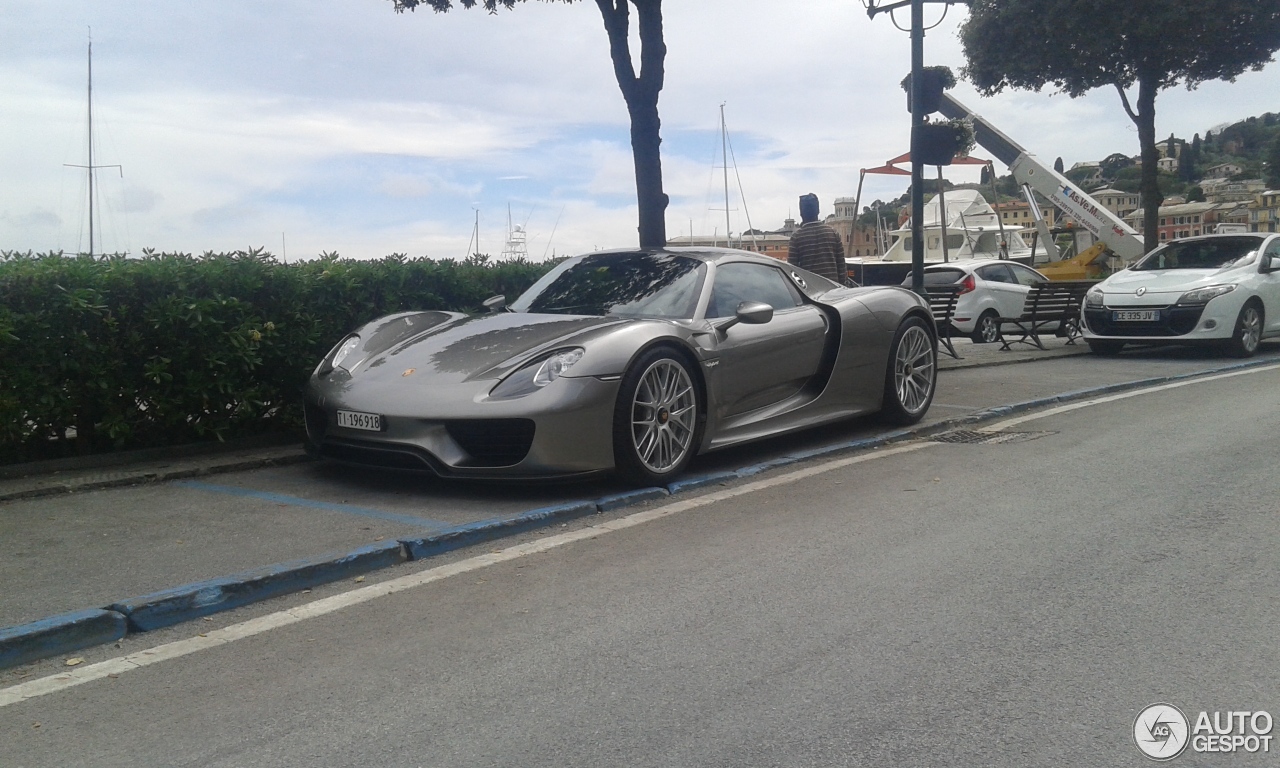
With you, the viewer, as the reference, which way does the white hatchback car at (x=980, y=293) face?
facing away from the viewer and to the right of the viewer

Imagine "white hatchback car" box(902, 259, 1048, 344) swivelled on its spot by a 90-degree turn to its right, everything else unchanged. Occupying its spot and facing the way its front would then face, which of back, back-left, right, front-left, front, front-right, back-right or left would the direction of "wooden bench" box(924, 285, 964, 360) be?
front-right

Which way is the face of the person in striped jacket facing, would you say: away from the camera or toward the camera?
away from the camera

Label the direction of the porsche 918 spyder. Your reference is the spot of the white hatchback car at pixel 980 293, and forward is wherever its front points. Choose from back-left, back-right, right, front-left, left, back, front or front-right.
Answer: back-right

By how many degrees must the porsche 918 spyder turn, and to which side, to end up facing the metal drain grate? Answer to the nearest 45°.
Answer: approximately 180°

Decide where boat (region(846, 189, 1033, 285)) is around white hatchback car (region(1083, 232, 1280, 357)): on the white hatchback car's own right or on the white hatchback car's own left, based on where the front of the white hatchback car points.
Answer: on the white hatchback car's own right
